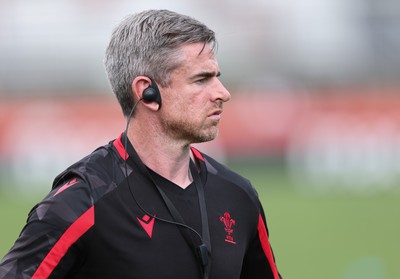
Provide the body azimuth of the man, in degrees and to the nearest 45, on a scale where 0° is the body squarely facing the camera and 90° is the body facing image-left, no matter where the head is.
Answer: approximately 315°
